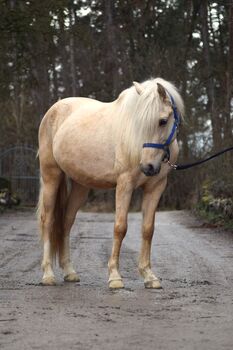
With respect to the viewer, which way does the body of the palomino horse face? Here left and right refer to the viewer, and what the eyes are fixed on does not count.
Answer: facing the viewer and to the right of the viewer

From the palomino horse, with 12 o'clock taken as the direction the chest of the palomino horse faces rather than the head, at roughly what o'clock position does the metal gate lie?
The metal gate is roughly at 7 o'clock from the palomino horse.
